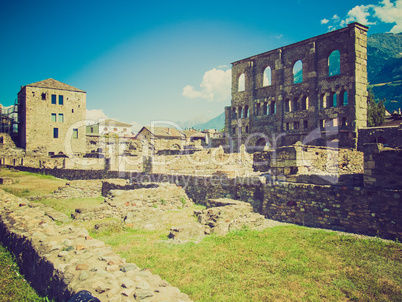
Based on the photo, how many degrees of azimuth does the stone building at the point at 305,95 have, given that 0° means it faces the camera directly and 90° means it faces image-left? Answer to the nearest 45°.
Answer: approximately 45°

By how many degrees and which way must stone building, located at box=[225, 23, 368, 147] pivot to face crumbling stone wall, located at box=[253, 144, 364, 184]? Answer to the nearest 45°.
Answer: approximately 45° to its left

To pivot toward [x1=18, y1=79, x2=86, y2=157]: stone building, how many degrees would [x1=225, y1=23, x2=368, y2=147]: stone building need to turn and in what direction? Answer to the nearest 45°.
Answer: approximately 45° to its right

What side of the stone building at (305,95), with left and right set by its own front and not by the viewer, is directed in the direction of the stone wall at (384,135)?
left

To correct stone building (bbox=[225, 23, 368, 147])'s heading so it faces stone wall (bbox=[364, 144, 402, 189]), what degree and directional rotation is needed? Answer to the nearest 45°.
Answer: approximately 45° to its left
